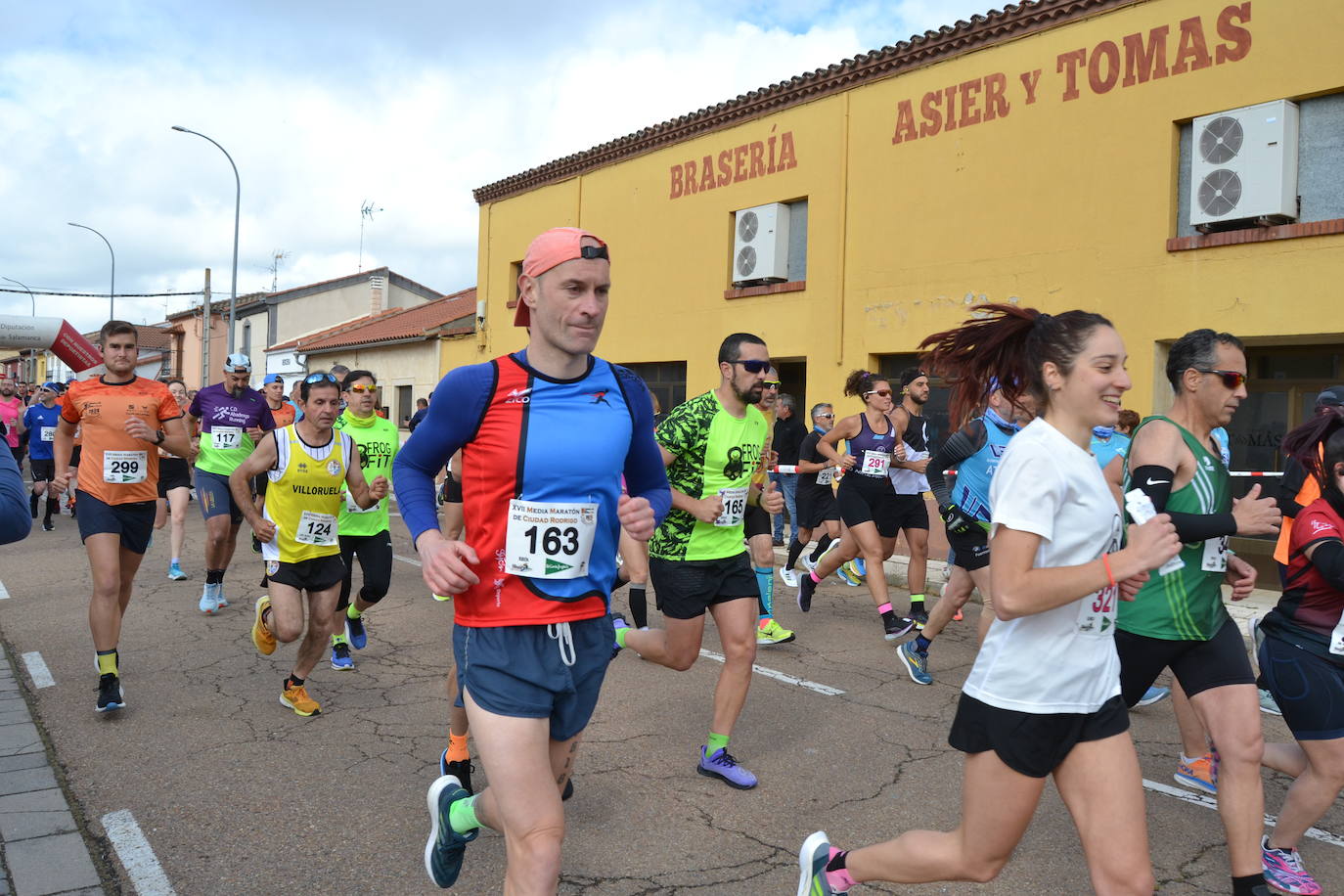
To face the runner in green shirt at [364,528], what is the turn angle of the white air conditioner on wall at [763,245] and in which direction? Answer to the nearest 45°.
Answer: approximately 45° to its left

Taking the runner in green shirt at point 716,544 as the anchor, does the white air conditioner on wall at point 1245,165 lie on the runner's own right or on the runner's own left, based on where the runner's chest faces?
on the runner's own left

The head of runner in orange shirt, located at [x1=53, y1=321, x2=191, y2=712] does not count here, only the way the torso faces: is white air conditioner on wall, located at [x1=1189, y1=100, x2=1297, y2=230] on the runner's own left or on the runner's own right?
on the runner's own left

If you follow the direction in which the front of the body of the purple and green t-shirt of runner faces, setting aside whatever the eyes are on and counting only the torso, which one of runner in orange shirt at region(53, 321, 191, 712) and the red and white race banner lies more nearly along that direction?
the runner in orange shirt

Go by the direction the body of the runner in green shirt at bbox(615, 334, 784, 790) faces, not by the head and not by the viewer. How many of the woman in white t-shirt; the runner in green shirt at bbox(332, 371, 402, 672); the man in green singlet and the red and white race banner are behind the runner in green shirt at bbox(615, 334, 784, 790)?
2

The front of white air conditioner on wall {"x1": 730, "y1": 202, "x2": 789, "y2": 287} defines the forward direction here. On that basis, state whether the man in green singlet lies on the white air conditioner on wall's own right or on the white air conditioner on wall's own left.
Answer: on the white air conditioner on wall's own left

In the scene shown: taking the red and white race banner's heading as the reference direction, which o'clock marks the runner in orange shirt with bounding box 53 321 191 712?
The runner in orange shirt is roughly at 12 o'clock from the red and white race banner.
